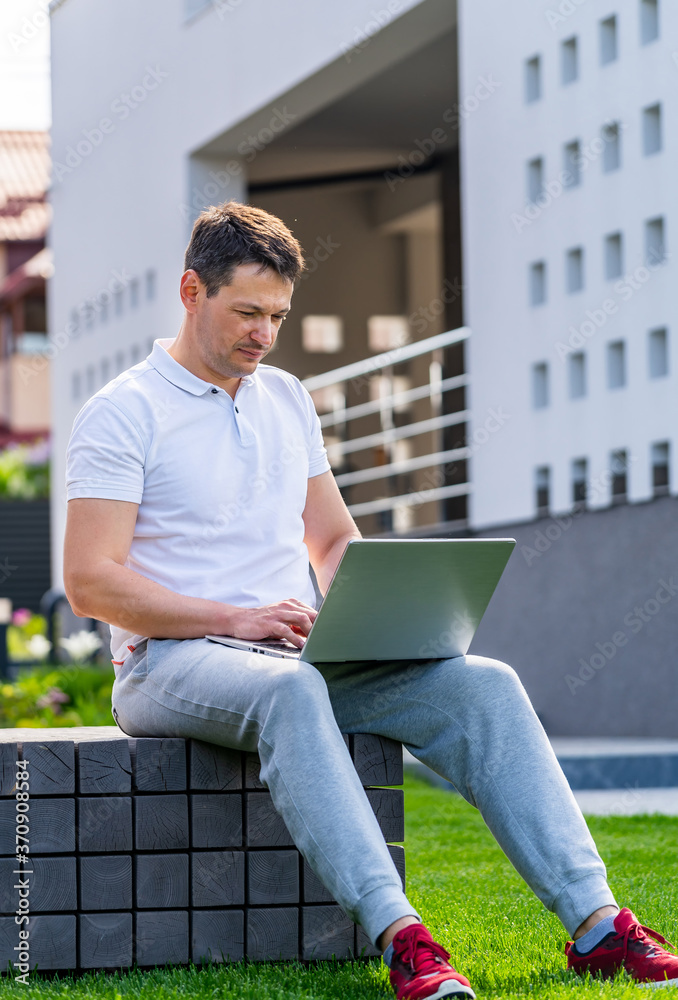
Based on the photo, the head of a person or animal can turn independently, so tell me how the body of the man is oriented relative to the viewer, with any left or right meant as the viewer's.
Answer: facing the viewer and to the right of the viewer

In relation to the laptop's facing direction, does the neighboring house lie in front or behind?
in front

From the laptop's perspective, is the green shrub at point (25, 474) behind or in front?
in front

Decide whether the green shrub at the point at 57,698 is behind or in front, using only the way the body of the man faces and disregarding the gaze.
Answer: behind

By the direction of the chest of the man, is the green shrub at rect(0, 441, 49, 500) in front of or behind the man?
behind

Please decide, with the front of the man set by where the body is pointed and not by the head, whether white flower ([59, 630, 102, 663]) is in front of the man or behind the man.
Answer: behind

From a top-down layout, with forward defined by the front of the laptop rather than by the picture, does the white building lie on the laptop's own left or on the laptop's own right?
on the laptop's own right

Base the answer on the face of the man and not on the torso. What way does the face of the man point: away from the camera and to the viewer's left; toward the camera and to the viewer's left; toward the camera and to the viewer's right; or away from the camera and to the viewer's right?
toward the camera and to the viewer's right

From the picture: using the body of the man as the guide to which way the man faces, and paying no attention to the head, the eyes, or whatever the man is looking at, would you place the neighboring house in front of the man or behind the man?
behind

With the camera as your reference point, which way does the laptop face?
facing away from the viewer and to the left of the viewer
